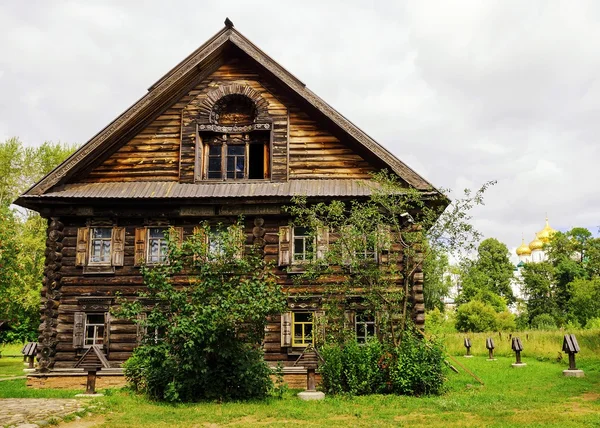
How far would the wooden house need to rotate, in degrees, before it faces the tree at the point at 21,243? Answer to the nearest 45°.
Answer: approximately 135° to its right

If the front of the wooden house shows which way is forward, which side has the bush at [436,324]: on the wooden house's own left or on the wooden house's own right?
on the wooden house's own left

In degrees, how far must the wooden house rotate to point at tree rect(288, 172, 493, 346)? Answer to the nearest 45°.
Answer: approximately 45° to its left

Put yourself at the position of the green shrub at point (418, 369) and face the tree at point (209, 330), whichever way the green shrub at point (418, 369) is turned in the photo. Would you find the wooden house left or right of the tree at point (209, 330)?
right

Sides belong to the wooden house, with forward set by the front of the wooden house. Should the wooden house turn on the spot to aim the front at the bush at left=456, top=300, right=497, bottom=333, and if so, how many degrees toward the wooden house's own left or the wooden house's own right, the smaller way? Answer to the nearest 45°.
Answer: approximately 135° to the wooden house's own left

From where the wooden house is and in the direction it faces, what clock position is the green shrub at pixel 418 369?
The green shrub is roughly at 10 o'clock from the wooden house.

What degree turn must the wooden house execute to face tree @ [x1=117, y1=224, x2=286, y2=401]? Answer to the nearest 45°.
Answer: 0° — it already faces it

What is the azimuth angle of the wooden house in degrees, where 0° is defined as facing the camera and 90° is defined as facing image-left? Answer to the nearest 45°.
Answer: approximately 0°
